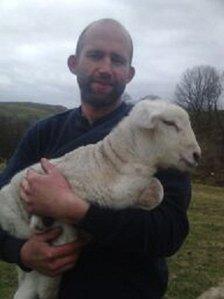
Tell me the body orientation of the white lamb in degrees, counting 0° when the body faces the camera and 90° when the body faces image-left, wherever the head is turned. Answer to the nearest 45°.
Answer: approximately 270°

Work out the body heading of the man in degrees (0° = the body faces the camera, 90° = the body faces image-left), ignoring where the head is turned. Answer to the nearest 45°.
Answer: approximately 0°
